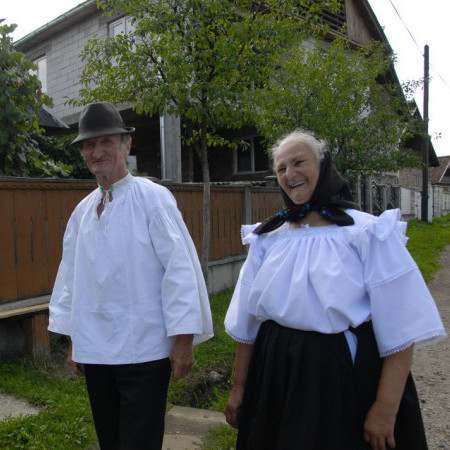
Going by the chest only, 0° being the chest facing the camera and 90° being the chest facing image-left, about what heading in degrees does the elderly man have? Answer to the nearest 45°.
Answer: approximately 45°

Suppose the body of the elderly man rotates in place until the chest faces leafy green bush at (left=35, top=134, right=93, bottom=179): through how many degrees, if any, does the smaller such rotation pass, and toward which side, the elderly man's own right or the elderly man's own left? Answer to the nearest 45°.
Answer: approximately 135° to the elderly man's own right

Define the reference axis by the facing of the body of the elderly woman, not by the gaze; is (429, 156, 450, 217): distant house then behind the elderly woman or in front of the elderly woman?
behind

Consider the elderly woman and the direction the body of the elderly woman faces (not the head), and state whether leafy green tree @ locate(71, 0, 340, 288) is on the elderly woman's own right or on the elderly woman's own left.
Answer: on the elderly woman's own right

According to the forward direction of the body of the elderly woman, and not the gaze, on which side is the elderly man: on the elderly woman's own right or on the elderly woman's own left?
on the elderly woman's own right

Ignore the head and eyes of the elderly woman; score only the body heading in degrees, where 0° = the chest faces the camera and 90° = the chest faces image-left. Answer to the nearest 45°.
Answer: approximately 45°

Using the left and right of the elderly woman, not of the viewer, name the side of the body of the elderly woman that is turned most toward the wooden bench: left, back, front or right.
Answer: right

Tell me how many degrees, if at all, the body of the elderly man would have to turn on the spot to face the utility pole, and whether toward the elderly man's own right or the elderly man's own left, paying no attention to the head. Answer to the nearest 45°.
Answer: approximately 180°
